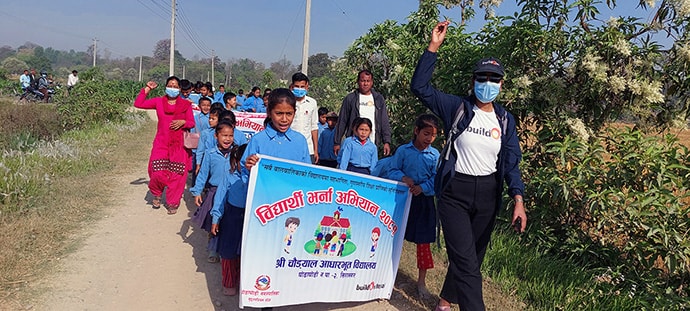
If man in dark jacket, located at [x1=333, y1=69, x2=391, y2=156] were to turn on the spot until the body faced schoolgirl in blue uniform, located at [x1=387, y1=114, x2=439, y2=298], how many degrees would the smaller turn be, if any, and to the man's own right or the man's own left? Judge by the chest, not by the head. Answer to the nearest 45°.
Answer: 0° — they already face them

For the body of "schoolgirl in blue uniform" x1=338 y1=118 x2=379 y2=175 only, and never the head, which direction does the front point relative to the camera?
toward the camera

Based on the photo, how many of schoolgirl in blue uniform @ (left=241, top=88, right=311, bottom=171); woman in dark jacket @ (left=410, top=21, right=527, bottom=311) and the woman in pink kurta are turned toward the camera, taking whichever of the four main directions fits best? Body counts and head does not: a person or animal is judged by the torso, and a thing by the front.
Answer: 3

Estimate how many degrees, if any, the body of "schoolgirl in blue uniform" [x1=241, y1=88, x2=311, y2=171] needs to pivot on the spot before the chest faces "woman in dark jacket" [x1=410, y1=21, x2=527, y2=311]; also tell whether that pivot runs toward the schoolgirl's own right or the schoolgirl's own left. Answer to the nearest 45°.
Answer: approximately 90° to the schoolgirl's own left

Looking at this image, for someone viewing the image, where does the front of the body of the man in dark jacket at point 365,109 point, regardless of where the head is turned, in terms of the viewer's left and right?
facing the viewer

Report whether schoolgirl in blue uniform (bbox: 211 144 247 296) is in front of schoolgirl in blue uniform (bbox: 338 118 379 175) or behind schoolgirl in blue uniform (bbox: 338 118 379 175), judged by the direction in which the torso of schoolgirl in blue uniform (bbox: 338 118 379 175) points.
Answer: in front

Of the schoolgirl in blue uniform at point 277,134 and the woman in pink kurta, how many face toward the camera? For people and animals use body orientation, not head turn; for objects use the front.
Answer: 2

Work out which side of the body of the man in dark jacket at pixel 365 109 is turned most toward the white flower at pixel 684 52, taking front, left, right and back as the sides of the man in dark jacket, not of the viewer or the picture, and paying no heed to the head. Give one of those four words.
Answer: left

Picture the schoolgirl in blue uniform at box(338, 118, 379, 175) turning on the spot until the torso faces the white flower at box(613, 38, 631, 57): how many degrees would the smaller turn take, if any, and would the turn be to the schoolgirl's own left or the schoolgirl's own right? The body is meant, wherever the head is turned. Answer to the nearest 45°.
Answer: approximately 90° to the schoolgirl's own left

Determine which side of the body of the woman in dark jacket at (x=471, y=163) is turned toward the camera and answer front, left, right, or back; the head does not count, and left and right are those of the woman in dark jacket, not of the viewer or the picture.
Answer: front

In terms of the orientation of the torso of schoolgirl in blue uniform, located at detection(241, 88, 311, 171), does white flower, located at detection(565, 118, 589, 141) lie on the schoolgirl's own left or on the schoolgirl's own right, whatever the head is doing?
on the schoolgirl's own left

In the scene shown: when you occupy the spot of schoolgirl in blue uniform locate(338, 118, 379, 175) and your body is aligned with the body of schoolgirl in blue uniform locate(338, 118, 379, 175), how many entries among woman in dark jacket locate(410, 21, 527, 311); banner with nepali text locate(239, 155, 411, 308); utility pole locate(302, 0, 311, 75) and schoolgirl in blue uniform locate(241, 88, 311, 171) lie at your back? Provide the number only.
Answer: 1

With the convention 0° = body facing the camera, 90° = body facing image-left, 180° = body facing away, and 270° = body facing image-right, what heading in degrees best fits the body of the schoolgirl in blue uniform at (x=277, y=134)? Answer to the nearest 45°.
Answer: approximately 0°

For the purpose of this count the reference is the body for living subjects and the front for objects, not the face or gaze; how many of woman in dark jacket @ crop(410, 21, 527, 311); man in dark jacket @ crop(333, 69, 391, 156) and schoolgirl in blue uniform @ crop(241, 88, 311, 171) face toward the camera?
3

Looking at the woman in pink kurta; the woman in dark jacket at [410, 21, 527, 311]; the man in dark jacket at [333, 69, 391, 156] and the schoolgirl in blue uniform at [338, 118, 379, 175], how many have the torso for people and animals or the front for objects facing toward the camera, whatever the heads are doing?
4
